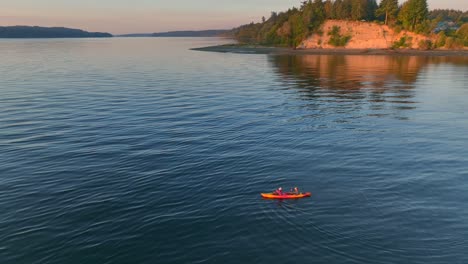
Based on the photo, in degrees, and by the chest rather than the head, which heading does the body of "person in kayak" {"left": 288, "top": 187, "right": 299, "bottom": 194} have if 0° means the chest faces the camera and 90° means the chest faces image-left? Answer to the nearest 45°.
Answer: approximately 90°
